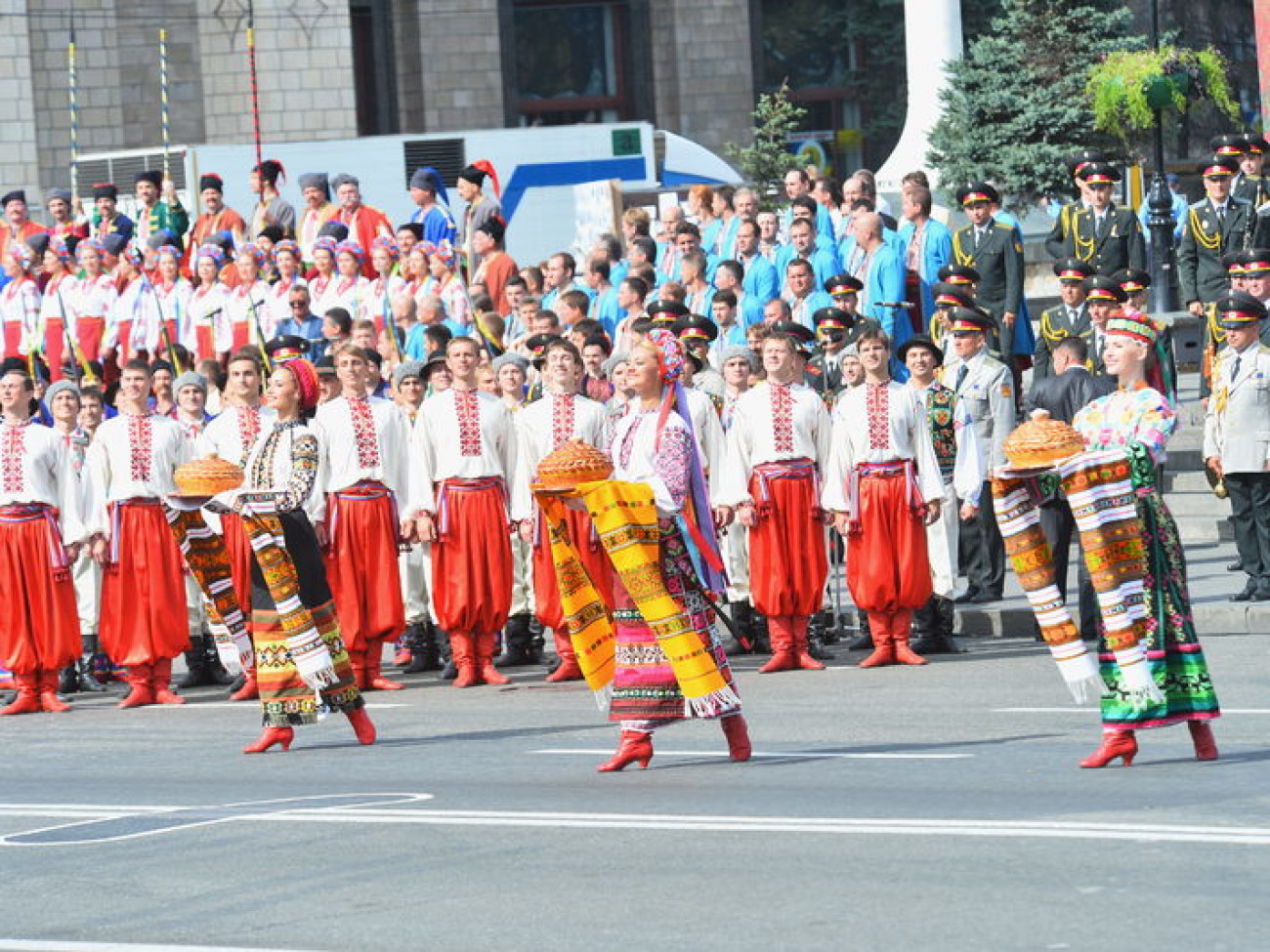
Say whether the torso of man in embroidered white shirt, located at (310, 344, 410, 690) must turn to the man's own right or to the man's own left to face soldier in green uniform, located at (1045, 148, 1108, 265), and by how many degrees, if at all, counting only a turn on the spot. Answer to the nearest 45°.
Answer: approximately 135° to the man's own left

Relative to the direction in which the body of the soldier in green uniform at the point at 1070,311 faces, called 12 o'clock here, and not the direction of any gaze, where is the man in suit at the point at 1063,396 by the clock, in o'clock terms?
The man in suit is roughly at 12 o'clock from the soldier in green uniform.

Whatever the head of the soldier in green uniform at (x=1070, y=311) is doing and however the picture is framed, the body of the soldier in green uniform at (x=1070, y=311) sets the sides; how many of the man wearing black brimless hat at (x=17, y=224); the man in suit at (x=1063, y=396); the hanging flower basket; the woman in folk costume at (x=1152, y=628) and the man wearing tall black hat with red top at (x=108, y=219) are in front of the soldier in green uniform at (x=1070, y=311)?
2

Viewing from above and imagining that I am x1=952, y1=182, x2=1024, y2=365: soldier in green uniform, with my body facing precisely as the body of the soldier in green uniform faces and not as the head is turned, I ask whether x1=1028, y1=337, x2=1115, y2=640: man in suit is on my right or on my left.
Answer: on my left

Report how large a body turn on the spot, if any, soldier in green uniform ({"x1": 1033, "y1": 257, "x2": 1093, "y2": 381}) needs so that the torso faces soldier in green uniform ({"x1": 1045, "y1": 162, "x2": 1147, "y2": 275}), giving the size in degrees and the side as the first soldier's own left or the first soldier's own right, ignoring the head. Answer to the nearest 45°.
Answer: approximately 180°

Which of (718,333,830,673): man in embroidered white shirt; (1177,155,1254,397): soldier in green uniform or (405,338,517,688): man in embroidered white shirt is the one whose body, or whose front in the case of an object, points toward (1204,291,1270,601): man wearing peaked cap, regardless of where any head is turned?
the soldier in green uniform

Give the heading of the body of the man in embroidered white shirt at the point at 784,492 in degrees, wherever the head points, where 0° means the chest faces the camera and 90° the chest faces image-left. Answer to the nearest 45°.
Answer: approximately 0°

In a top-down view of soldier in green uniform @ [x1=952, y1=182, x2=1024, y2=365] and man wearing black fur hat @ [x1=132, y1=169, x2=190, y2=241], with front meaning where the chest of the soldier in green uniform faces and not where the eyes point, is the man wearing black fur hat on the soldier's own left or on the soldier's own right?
on the soldier's own right

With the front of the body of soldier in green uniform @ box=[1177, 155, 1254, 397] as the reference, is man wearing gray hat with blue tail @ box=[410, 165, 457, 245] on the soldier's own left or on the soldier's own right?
on the soldier's own right

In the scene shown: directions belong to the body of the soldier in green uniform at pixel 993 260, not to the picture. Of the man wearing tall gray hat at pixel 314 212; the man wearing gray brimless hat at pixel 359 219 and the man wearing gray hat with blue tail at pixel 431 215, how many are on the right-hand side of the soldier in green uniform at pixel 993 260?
3

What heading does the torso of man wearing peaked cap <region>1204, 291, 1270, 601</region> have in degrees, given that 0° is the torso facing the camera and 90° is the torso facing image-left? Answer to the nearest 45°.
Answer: approximately 45°

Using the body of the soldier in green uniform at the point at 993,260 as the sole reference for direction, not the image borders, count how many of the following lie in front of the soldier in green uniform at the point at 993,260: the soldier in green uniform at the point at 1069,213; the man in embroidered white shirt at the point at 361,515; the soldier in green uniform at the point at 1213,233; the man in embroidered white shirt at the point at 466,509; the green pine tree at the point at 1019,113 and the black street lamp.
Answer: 2
